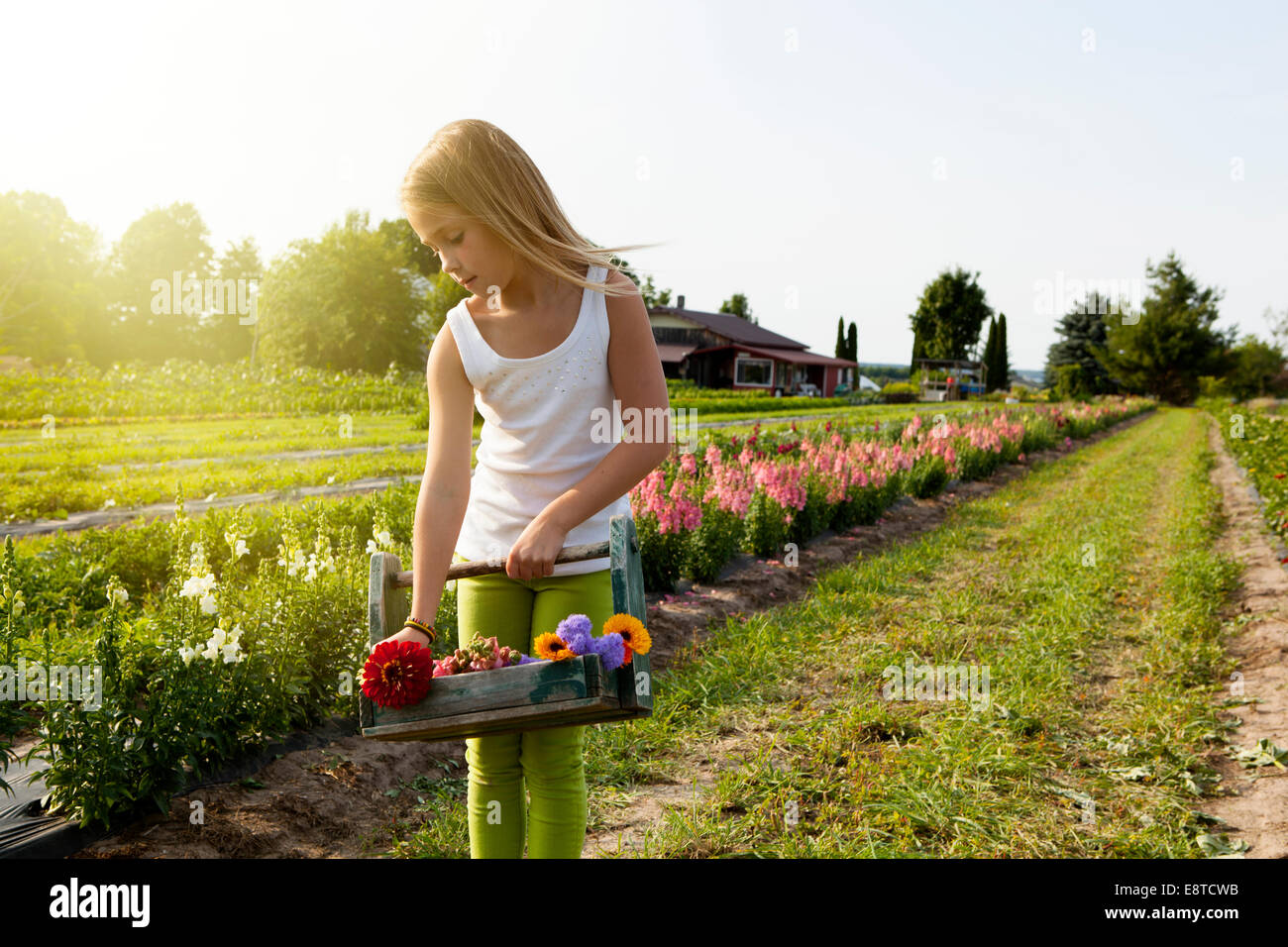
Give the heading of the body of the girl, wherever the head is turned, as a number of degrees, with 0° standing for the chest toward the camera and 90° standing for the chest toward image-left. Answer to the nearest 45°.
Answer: approximately 0°

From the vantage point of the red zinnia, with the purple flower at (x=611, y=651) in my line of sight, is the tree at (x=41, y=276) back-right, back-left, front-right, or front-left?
back-left

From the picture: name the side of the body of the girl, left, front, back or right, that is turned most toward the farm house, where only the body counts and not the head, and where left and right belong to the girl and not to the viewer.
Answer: back

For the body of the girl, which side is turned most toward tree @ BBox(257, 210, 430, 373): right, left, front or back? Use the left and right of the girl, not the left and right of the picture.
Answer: back

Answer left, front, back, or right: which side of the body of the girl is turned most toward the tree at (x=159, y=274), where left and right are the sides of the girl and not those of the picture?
back

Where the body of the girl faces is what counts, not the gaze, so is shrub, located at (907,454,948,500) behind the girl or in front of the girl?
behind
